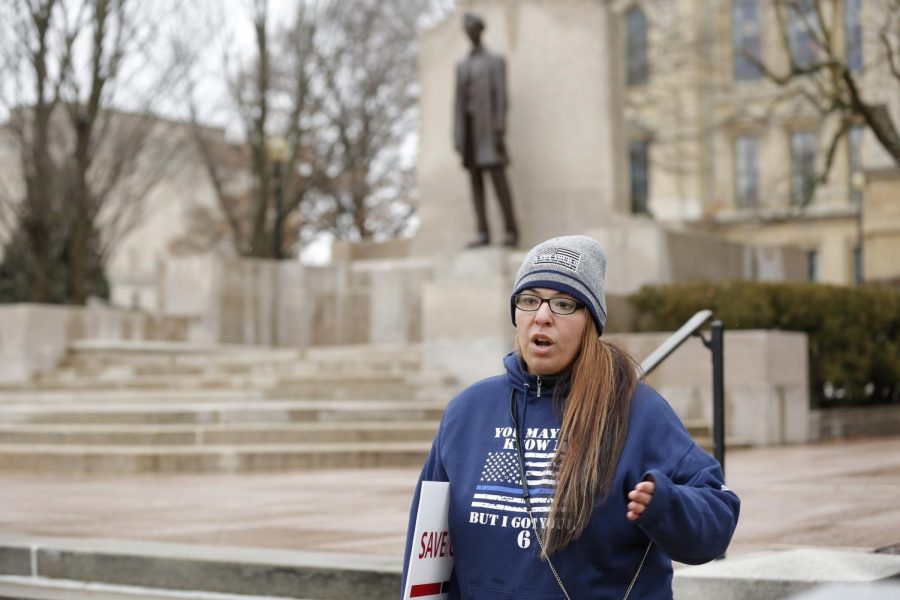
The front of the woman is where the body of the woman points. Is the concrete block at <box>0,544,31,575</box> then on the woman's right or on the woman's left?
on the woman's right

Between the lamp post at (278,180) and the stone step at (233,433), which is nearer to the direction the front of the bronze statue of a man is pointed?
the stone step

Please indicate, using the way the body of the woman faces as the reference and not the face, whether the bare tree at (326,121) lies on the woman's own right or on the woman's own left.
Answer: on the woman's own right

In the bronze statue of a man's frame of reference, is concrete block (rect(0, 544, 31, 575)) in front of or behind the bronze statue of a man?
in front

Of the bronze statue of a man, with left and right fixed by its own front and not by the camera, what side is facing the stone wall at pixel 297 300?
right

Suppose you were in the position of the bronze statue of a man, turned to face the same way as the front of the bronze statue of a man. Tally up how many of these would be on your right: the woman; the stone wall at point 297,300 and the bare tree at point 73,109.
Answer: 2

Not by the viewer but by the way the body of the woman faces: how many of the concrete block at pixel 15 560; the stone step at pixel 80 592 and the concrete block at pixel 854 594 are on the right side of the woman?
2

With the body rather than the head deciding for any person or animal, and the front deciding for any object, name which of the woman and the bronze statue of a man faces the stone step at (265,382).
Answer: the bronze statue of a man

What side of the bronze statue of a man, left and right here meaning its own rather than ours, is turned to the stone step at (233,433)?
front

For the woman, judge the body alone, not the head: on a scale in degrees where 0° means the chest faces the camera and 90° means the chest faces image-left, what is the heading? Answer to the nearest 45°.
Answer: approximately 45°

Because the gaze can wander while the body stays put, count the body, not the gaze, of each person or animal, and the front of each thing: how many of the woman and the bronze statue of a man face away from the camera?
0

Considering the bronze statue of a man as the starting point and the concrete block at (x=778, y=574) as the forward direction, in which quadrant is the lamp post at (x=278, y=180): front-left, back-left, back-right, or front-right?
back-right
